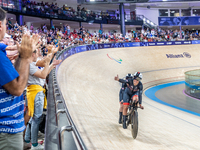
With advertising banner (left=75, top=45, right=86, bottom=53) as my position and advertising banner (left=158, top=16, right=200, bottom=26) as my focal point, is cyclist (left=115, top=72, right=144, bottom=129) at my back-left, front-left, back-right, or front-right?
back-right

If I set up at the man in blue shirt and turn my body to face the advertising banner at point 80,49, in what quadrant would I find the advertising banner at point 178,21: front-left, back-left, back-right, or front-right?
front-right

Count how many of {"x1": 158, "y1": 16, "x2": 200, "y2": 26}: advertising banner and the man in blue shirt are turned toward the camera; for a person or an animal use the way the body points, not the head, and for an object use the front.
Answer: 1

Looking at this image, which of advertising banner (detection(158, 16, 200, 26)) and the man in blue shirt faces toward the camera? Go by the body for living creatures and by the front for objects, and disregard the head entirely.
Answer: the advertising banner

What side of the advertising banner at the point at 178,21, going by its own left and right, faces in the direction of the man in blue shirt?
front

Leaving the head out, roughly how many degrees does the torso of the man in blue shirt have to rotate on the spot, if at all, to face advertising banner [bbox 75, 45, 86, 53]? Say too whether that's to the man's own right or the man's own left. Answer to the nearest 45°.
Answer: approximately 90° to the man's own left

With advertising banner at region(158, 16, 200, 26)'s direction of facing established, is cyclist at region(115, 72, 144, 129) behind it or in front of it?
in front

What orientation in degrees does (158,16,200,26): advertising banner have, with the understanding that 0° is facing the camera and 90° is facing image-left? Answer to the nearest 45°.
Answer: approximately 0°

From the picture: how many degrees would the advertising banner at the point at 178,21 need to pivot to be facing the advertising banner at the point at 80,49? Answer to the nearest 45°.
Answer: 0° — it already faces it

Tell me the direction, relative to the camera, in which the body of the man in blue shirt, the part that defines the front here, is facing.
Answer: to the viewer's right
